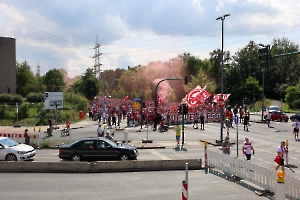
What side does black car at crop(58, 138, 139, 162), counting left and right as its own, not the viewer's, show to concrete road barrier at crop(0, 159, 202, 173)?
right

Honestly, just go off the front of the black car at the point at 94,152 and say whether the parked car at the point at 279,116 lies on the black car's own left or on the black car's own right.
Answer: on the black car's own left

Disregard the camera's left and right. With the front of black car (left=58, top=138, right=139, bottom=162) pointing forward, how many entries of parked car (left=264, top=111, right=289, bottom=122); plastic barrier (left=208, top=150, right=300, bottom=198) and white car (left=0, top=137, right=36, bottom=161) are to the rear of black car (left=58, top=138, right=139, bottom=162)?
1

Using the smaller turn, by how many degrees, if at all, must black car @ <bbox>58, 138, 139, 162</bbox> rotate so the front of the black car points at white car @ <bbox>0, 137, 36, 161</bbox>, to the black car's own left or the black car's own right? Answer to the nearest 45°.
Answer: approximately 180°

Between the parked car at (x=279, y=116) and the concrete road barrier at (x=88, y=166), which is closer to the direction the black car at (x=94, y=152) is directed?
the parked car

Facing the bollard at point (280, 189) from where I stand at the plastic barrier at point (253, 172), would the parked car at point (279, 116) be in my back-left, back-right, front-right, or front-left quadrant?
back-left

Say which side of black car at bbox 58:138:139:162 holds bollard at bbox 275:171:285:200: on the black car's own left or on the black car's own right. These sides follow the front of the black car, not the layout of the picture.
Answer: on the black car's own right

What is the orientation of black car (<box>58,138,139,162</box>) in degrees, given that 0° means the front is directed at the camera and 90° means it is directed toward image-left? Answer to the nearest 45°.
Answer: approximately 270°
